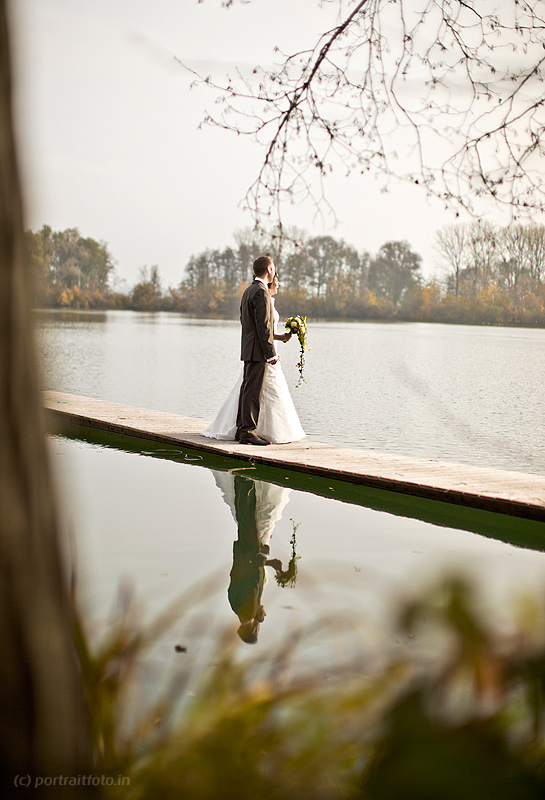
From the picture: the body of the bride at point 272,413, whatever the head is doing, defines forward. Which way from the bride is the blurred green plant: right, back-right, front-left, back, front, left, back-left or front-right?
right

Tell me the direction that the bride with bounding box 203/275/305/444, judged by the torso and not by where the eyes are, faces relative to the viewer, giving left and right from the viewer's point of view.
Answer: facing to the right of the viewer
